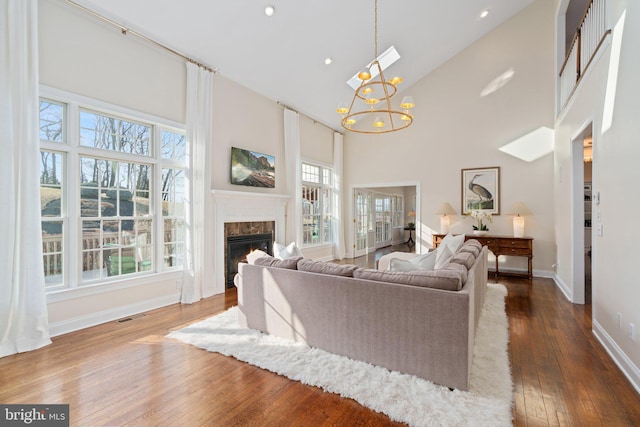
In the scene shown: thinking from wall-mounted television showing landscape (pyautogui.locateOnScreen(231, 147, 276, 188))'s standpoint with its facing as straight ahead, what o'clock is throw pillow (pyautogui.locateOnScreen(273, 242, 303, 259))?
The throw pillow is roughly at 1 o'clock from the wall-mounted television showing landscape.

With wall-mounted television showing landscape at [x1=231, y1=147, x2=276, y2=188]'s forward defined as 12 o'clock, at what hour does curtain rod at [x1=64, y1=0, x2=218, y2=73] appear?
The curtain rod is roughly at 3 o'clock from the wall-mounted television showing landscape.

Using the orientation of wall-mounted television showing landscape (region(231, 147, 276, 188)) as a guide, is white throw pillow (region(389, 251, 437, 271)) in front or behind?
in front

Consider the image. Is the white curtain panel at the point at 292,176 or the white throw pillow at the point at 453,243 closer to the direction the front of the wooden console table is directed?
the white throw pillow

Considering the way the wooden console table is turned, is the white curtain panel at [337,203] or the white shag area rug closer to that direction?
the white shag area rug

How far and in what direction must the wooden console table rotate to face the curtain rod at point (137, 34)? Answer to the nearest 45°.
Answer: approximately 45° to its right

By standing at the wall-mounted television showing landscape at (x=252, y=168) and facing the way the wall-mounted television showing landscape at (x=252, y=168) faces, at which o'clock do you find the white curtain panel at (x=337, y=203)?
The white curtain panel is roughly at 9 o'clock from the wall-mounted television showing landscape.

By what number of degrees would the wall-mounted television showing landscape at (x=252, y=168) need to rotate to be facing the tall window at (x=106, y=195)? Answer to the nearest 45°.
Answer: approximately 90° to its right

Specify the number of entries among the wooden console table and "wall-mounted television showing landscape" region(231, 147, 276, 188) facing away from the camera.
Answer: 0

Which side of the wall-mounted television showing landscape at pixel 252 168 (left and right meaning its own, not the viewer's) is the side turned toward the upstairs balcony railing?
front

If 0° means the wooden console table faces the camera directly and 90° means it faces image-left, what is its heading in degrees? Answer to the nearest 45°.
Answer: approximately 0°

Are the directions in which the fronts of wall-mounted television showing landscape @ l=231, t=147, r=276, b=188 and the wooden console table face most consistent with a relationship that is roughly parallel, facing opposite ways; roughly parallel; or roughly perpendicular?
roughly perpendicular

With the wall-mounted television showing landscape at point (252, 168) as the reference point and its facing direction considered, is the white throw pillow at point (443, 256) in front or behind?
in front

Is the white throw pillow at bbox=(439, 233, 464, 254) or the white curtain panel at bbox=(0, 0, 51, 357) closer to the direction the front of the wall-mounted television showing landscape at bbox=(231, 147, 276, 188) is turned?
the white throw pillow

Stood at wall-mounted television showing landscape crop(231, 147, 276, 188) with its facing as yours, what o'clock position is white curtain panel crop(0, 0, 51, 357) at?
The white curtain panel is roughly at 3 o'clock from the wall-mounted television showing landscape.

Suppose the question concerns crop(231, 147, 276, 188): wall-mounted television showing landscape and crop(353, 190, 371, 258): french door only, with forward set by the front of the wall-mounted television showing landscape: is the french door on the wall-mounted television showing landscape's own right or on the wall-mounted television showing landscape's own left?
on the wall-mounted television showing landscape's own left

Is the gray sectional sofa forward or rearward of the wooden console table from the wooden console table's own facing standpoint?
forward

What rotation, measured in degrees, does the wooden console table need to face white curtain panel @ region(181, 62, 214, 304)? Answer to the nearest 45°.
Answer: approximately 45° to its right

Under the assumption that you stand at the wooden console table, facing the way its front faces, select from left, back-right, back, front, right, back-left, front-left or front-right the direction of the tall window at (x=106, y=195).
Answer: front-right
